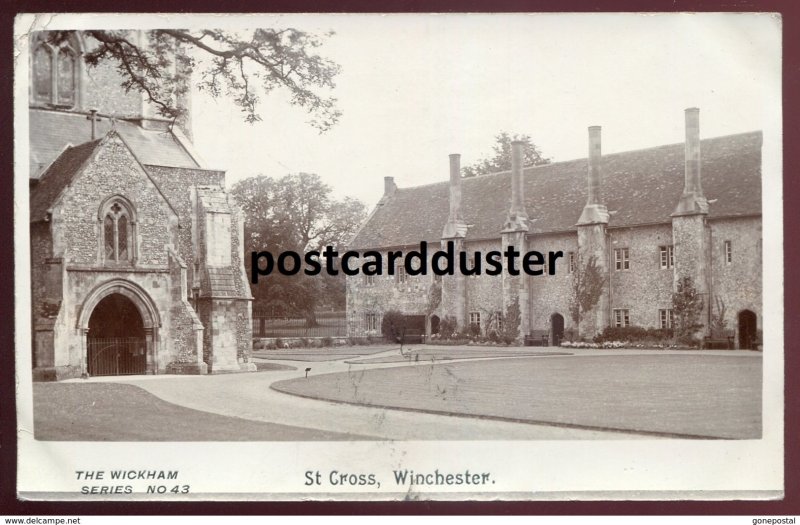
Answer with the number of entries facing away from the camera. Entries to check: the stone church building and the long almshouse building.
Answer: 0

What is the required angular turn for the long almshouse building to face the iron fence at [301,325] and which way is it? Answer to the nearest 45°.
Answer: approximately 45° to its right

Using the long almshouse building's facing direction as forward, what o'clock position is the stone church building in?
The stone church building is roughly at 1 o'clock from the long almshouse building.

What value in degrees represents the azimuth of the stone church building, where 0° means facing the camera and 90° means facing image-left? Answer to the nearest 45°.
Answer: approximately 0°

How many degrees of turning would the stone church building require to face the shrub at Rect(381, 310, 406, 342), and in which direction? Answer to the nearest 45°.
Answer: approximately 90° to its left

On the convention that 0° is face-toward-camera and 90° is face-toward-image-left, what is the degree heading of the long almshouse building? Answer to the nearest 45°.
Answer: approximately 45°

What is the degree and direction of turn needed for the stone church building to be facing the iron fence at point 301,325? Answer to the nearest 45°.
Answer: approximately 90° to its left

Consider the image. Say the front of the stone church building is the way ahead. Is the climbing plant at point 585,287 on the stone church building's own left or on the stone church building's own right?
on the stone church building's own left

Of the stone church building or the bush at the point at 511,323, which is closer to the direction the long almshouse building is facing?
the stone church building

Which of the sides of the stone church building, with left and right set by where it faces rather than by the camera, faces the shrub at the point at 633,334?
left

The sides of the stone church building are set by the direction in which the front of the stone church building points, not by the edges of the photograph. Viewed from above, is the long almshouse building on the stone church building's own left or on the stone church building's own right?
on the stone church building's own left
